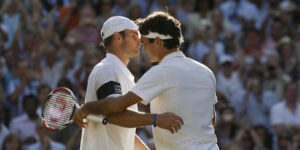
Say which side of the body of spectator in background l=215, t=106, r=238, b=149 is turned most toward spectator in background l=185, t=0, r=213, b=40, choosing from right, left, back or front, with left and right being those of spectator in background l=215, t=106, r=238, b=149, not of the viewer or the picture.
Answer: back

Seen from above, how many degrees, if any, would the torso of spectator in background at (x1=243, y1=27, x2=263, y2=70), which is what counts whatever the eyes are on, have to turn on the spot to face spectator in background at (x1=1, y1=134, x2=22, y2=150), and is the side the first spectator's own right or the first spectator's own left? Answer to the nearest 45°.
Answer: approximately 45° to the first spectator's own right
